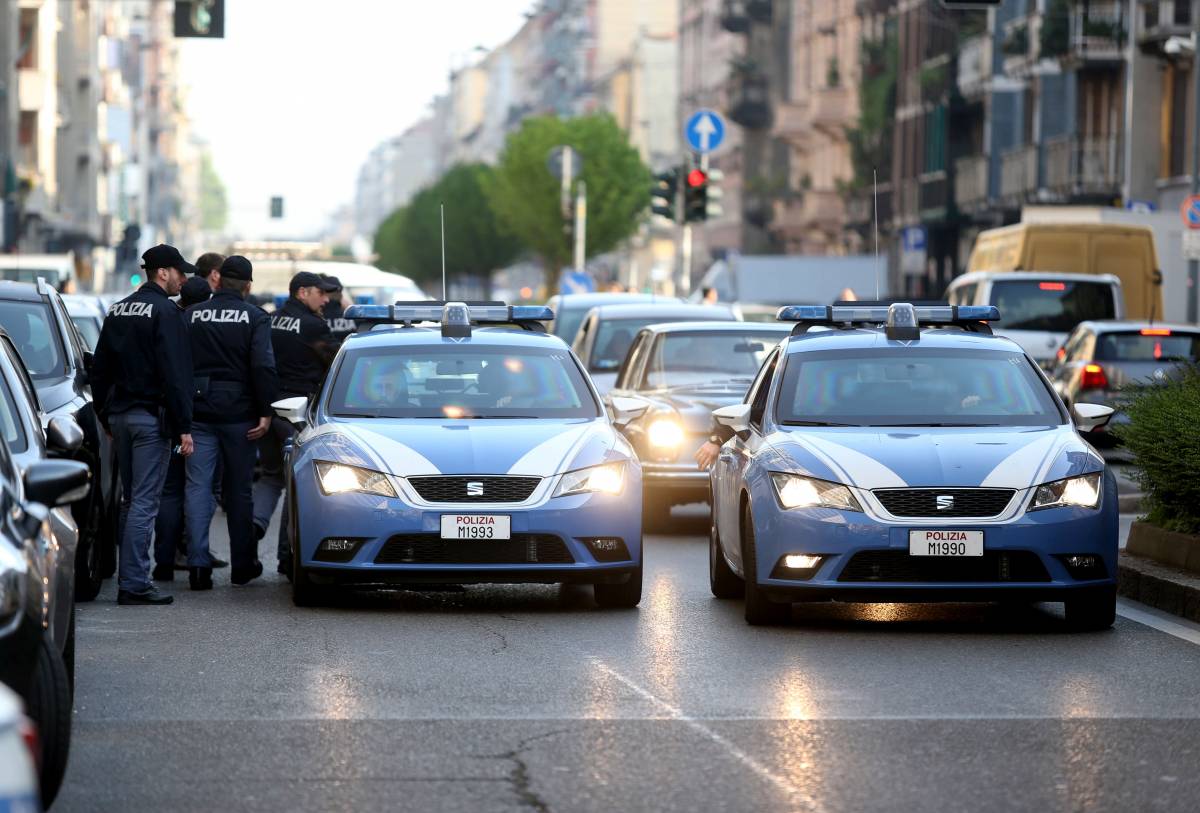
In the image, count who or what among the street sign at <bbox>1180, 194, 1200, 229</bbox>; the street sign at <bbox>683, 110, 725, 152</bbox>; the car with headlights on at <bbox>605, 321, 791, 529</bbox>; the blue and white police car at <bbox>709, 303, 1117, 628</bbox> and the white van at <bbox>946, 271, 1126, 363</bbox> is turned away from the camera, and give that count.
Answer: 1

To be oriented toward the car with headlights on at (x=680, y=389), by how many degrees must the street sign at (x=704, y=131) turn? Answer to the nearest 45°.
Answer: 0° — it already faces it

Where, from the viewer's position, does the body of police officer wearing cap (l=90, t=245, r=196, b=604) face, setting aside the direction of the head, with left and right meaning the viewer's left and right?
facing away from the viewer and to the right of the viewer

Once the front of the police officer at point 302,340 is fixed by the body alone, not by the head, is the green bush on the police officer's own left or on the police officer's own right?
on the police officer's own right

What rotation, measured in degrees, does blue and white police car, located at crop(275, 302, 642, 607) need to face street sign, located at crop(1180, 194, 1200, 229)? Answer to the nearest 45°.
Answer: approximately 135° to its left

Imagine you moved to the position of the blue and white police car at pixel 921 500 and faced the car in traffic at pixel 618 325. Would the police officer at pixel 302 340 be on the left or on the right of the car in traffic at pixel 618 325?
left

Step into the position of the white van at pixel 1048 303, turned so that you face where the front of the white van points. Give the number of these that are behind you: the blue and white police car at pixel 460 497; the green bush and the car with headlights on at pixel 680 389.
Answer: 3

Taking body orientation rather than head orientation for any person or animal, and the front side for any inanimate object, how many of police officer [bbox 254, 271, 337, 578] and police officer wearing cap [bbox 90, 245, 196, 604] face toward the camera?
0

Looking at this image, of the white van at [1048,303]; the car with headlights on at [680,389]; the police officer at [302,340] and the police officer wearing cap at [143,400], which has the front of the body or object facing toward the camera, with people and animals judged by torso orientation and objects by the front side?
the car with headlights on

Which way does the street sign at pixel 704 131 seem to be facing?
toward the camera

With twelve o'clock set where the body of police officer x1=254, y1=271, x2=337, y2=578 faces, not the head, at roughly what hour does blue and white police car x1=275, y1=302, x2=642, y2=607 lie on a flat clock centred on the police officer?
The blue and white police car is roughly at 4 o'clock from the police officer.

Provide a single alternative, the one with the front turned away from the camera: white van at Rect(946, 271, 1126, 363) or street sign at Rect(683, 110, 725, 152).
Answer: the white van
